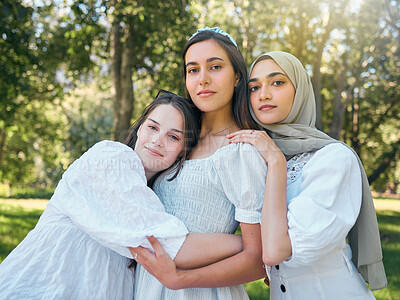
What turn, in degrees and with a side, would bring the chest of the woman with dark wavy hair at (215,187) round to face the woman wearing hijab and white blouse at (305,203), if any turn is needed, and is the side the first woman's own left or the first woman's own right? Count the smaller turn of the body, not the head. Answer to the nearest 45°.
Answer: approximately 135° to the first woman's own left

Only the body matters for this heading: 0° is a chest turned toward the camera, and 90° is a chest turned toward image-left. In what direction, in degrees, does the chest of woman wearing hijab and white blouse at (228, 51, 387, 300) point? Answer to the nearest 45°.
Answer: approximately 45°

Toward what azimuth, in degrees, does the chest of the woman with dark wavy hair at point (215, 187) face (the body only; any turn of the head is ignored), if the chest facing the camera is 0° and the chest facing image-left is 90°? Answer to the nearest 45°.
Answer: approximately 45°

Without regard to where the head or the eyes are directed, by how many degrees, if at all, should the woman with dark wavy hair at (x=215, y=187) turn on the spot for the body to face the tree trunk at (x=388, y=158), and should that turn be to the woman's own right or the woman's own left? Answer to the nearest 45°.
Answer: approximately 180°

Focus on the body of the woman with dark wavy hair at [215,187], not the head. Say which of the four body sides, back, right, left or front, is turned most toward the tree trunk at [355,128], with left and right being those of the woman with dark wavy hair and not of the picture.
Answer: back

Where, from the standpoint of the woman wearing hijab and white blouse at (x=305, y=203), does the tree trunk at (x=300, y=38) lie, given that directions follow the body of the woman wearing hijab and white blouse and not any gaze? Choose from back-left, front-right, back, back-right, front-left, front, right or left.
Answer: back-right

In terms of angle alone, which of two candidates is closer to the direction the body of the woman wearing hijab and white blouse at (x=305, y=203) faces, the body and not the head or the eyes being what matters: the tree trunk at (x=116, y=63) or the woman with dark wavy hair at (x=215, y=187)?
the woman with dark wavy hair

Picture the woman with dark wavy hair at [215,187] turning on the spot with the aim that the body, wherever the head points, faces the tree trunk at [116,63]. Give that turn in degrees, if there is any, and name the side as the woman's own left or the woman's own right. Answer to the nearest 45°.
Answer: approximately 135° to the woman's own right

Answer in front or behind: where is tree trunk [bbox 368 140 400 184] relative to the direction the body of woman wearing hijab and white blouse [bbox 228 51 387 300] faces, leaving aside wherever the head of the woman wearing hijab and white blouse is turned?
behind
